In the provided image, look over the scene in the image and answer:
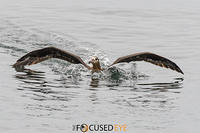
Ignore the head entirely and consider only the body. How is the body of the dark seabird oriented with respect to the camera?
toward the camera
